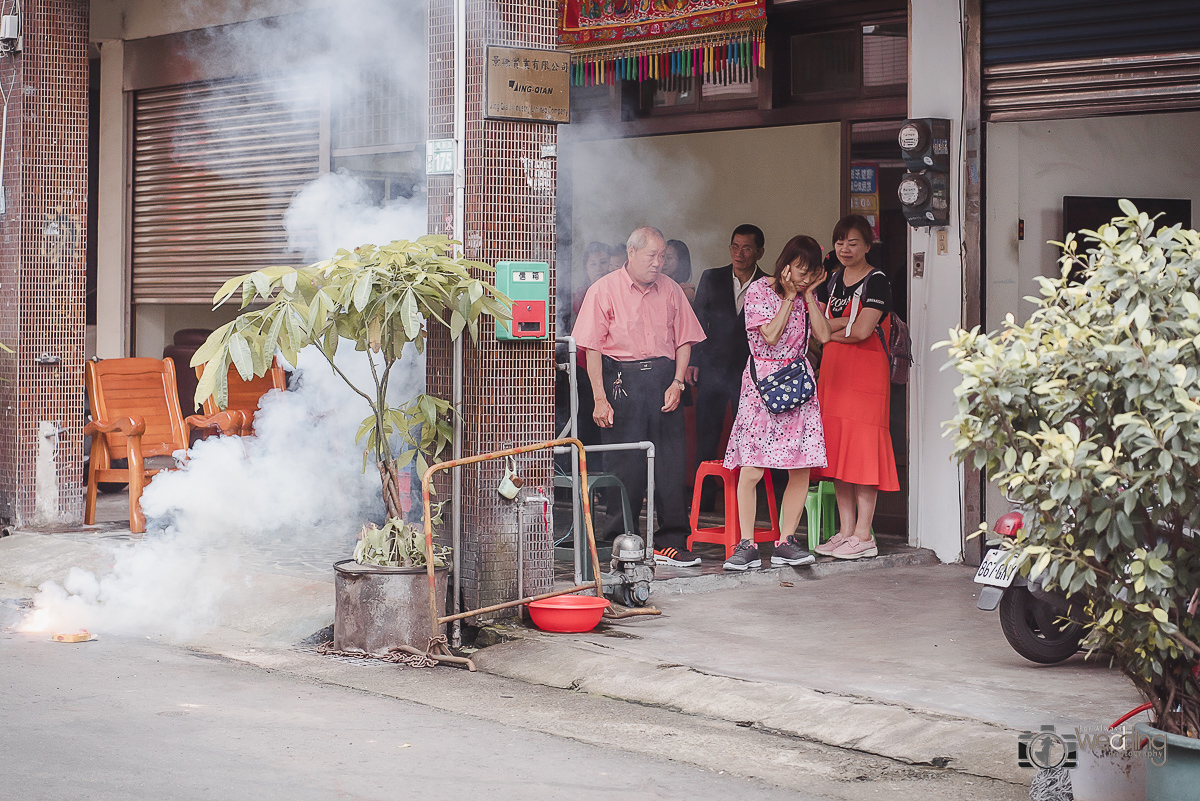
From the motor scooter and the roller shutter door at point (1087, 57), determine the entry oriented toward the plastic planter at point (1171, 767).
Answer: the roller shutter door

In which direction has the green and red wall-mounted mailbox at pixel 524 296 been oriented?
toward the camera

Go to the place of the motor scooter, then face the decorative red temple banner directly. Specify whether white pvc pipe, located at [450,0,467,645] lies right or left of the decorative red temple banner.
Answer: left

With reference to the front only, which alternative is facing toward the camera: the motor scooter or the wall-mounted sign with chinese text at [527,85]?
the wall-mounted sign with chinese text

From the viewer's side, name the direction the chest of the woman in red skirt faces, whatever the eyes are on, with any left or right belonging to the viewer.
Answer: facing the viewer and to the left of the viewer

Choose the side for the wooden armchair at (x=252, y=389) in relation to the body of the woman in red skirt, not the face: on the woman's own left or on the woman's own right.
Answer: on the woman's own right

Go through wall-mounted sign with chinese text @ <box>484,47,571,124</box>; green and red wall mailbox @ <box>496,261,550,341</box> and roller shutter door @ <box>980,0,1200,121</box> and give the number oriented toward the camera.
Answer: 3

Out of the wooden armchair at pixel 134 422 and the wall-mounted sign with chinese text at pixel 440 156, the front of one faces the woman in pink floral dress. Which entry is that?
the wooden armchair

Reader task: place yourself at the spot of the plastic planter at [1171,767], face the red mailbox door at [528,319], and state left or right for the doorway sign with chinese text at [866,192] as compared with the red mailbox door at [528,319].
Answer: right

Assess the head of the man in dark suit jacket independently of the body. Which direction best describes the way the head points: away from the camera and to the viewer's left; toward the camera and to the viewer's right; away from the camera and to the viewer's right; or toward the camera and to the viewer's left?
toward the camera and to the viewer's left

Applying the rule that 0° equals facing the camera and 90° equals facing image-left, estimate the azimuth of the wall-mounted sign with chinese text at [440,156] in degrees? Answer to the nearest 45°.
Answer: approximately 0°

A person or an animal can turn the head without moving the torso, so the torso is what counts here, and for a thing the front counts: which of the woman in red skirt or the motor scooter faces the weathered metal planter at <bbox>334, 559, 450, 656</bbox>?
the woman in red skirt

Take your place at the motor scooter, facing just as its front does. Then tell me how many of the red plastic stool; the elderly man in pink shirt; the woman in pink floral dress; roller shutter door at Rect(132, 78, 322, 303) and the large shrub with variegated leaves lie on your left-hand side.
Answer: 4

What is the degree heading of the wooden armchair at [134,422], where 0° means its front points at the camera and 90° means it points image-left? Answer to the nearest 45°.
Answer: approximately 315°

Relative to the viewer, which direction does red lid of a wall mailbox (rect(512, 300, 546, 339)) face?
toward the camera

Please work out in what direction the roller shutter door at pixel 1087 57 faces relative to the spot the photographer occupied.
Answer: facing the viewer

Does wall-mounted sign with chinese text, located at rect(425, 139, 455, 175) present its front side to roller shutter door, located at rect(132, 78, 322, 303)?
no
